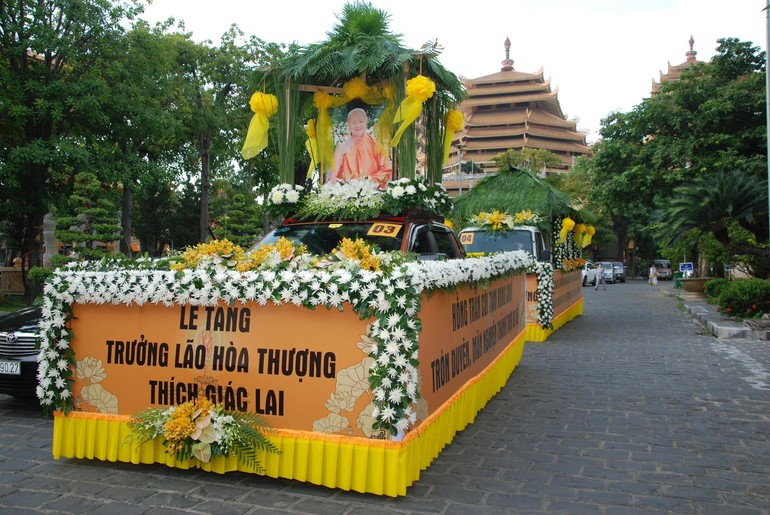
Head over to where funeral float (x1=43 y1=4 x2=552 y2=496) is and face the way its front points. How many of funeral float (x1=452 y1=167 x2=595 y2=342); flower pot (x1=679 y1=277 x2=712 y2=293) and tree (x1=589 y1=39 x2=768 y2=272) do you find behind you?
3

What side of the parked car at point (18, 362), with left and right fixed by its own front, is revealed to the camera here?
front

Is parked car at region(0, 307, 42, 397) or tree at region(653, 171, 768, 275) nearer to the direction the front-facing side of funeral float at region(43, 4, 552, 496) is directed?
the parked car

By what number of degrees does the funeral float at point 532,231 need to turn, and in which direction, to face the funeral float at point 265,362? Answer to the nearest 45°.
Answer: approximately 45° to its left

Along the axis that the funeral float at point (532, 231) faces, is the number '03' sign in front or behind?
in front

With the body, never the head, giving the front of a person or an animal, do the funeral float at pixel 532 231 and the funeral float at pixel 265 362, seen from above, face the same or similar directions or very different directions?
same or similar directions

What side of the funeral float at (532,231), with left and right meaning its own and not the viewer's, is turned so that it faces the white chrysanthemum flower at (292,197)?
front

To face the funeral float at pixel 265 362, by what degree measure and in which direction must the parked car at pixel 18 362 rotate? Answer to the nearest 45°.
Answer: approximately 45° to its left

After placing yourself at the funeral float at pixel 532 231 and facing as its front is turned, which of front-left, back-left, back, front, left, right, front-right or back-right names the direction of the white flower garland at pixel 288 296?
front-left

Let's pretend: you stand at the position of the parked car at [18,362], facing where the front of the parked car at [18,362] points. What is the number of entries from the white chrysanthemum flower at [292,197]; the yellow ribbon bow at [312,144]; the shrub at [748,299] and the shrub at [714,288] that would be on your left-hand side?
4

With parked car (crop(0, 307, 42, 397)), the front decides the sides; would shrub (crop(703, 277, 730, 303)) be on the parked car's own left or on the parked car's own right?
on the parked car's own left

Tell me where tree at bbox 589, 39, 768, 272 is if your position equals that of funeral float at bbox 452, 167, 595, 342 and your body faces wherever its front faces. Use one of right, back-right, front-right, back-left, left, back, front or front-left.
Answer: back

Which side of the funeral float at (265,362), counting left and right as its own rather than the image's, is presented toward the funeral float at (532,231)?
back

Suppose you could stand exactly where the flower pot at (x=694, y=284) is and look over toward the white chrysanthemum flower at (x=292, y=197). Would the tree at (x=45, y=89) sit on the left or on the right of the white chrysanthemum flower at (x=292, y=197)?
right

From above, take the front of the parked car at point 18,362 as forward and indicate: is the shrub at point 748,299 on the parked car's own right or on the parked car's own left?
on the parked car's own left
